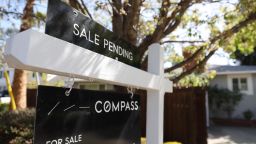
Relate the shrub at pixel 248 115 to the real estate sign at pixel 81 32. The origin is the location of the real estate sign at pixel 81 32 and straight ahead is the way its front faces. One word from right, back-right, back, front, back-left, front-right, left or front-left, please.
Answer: left

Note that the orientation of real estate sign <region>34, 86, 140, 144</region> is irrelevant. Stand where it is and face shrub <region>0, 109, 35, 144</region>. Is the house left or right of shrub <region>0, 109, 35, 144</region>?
right

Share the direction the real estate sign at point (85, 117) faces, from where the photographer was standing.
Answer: facing the viewer and to the right of the viewer

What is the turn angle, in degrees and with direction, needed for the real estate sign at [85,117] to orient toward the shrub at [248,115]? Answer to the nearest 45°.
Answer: approximately 90° to its left

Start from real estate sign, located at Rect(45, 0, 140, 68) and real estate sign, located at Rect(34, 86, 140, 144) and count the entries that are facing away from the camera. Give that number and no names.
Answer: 0

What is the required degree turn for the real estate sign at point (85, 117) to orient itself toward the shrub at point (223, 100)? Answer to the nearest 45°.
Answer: approximately 90° to its left

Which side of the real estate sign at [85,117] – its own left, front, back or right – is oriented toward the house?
left
